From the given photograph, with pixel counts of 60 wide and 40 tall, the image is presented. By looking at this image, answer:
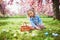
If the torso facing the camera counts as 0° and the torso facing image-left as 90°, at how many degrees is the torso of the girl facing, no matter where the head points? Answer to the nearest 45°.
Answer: approximately 45°
